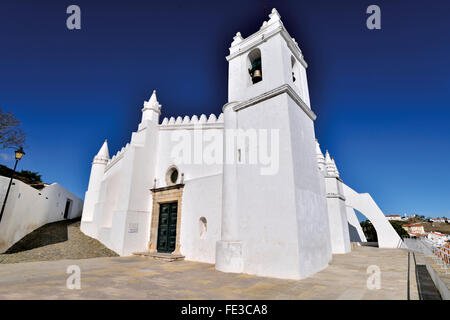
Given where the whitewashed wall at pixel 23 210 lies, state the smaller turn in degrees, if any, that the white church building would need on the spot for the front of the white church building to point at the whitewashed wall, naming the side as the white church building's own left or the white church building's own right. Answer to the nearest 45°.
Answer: approximately 45° to the white church building's own right

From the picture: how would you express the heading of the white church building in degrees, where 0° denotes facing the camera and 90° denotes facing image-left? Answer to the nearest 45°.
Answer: approximately 45°
